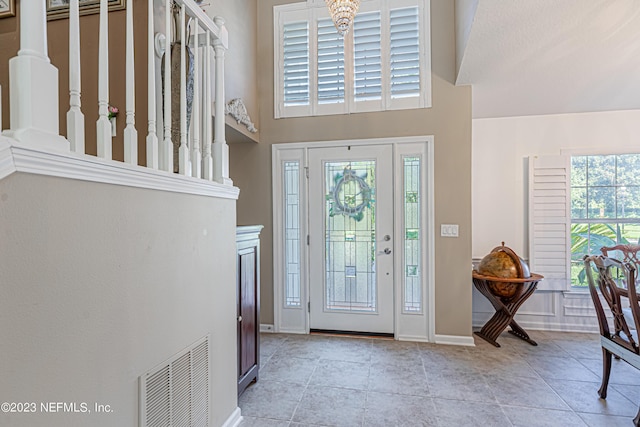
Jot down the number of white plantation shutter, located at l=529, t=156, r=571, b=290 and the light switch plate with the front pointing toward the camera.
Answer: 2

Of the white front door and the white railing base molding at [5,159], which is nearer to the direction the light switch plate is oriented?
the white railing base molding

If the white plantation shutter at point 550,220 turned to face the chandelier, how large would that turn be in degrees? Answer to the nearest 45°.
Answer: approximately 45° to its right

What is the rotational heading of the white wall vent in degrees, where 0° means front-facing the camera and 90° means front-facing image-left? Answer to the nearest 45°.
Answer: approximately 315°

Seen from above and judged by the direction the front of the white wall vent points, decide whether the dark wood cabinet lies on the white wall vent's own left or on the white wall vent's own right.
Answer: on the white wall vent's own left

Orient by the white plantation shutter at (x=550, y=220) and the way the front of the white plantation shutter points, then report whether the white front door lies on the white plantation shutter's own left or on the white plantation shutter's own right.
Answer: on the white plantation shutter's own right

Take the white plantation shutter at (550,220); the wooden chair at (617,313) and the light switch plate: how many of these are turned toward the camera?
2

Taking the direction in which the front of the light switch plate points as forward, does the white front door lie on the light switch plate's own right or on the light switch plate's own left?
on the light switch plate's own right

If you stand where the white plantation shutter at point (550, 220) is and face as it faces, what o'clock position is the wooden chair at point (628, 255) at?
The wooden chair is roughly at 11 o'clock from the white plantation shutter.
